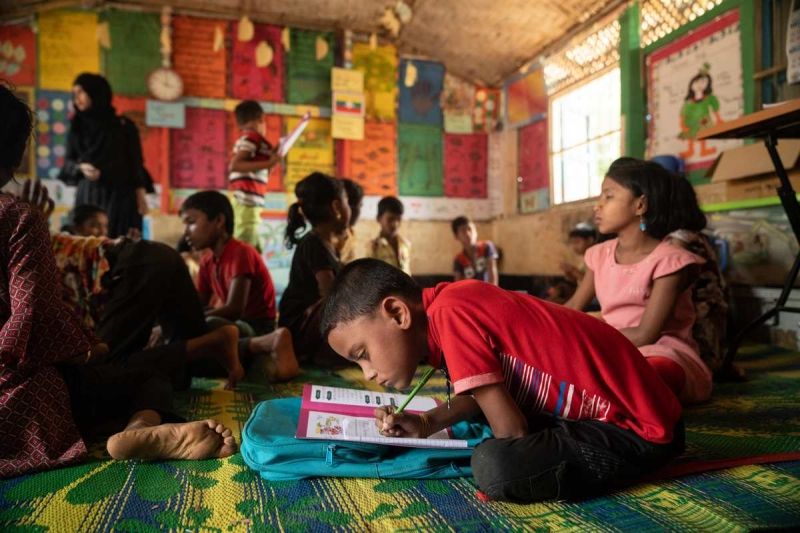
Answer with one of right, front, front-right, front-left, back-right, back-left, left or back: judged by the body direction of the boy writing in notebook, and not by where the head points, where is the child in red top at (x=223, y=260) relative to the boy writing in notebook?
front-right

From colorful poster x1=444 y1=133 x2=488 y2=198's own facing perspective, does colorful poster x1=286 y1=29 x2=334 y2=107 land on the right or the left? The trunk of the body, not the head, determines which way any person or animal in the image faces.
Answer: on its right

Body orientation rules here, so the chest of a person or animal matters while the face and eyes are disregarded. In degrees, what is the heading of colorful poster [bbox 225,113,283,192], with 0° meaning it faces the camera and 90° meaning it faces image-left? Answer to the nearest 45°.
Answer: approximately 0°

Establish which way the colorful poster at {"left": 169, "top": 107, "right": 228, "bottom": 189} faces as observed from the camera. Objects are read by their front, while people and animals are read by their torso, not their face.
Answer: facing the viewer

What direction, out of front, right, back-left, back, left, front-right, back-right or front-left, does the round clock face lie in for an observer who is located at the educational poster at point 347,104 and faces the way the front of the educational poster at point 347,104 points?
right

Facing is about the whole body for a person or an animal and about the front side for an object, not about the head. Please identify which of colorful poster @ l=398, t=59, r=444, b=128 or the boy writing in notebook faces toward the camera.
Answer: the colorful poster

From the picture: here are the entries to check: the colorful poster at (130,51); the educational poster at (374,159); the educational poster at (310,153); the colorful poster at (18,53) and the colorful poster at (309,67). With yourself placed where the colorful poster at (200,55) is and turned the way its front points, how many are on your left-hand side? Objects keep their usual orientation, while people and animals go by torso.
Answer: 3

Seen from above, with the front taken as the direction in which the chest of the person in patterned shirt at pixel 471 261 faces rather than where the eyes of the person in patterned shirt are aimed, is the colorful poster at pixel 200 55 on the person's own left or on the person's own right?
on the person's own right

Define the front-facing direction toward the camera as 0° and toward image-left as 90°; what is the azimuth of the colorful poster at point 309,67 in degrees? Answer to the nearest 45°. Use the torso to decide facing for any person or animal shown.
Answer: approximately 0°

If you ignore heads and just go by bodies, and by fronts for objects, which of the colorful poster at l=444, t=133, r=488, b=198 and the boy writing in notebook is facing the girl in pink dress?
the colorful poster

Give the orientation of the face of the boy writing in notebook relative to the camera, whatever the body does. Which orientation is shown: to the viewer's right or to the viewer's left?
to the viewer's left

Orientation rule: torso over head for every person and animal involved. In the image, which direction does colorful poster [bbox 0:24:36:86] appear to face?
toward the camera

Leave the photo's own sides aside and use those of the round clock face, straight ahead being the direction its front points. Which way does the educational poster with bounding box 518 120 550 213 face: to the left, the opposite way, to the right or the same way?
to the right

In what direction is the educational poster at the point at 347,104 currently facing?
toward the camera

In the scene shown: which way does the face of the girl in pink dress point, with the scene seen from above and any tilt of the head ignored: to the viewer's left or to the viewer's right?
to the viewer's left

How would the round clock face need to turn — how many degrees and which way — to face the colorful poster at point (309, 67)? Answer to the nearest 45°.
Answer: approximately 90° to its left
